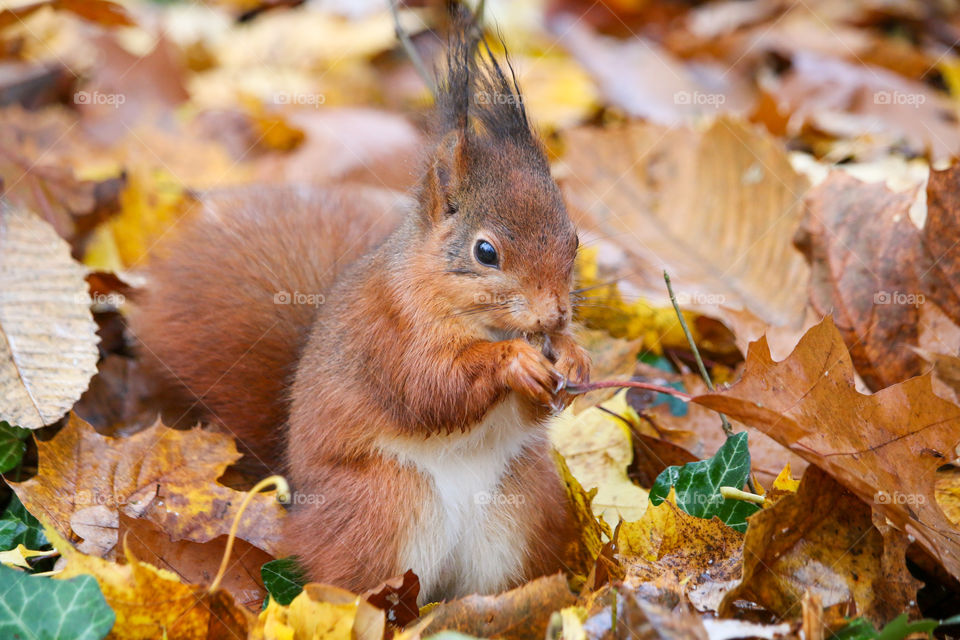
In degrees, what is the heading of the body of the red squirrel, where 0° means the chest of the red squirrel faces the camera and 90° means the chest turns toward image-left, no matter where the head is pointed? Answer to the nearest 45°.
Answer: approximately 315°

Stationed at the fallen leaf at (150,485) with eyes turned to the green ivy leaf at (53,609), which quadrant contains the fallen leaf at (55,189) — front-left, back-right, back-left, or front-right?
back-right

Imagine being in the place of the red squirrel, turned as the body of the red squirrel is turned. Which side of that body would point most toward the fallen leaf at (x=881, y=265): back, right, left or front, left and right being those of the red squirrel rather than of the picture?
left
